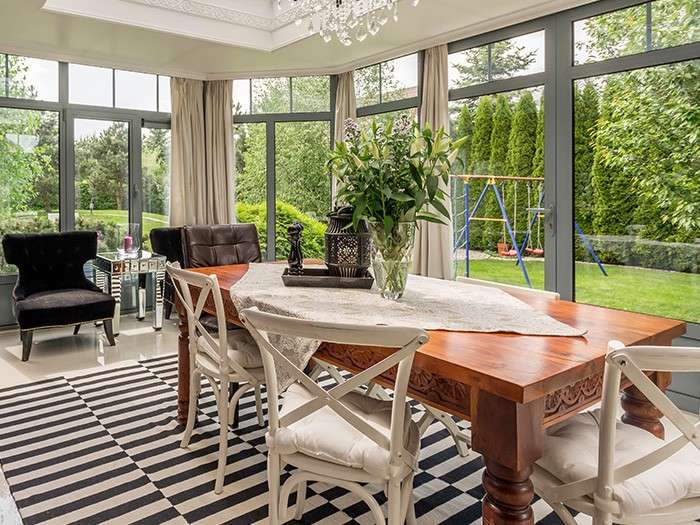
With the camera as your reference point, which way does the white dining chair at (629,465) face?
facing away from the viewer and to the left of the viewer

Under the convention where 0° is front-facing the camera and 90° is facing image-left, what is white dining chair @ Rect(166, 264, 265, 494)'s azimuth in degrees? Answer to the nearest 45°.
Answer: approximately 225°

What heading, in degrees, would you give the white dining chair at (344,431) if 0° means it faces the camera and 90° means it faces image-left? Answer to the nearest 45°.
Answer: approximately 225°

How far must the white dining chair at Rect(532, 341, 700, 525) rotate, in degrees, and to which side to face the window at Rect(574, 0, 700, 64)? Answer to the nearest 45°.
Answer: approximately 45° to its right

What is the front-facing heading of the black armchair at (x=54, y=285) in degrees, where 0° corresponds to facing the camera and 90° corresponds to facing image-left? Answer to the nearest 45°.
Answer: approximately 315°

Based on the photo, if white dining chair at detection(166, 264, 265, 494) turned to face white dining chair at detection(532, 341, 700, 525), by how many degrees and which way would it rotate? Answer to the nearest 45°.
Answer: approximately 90° to its right
